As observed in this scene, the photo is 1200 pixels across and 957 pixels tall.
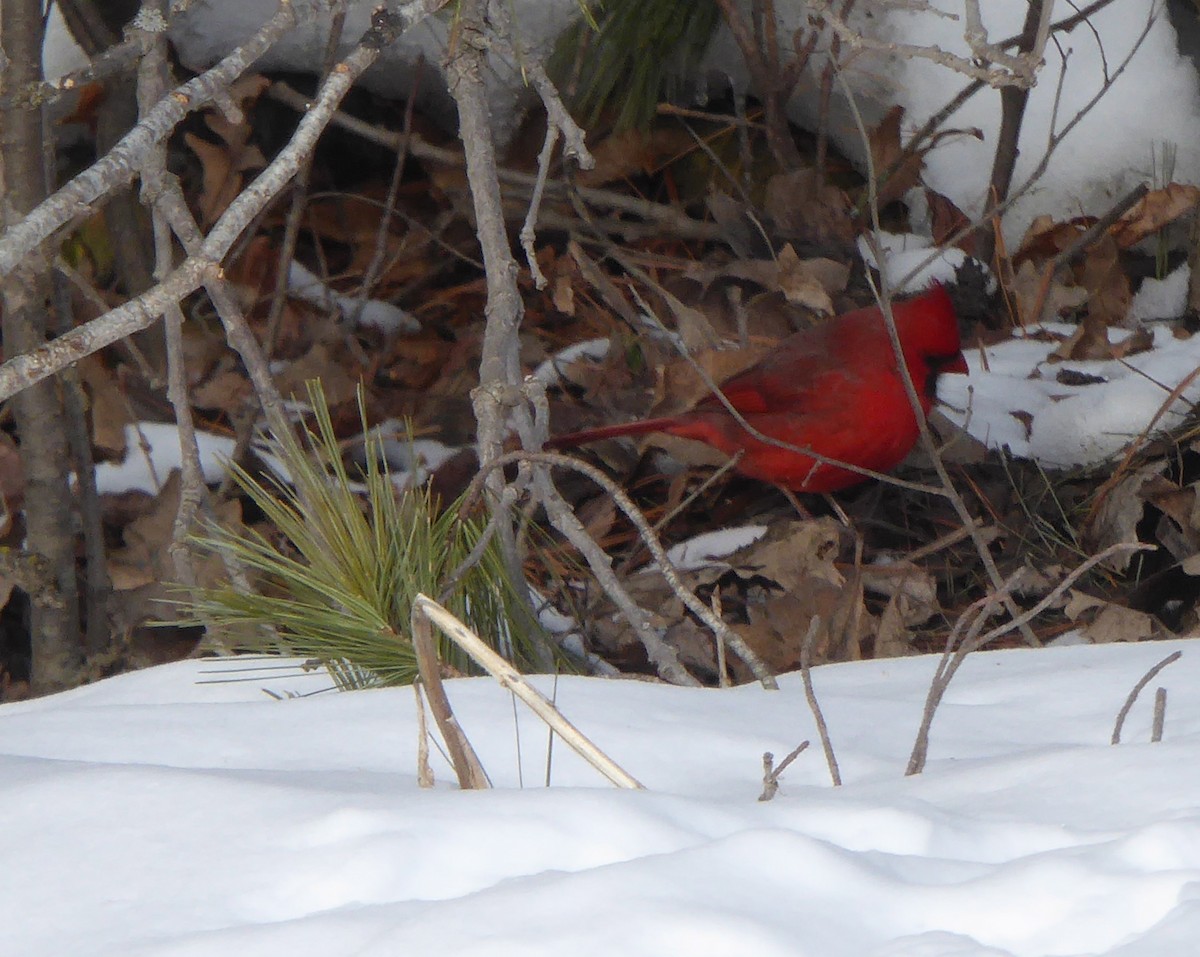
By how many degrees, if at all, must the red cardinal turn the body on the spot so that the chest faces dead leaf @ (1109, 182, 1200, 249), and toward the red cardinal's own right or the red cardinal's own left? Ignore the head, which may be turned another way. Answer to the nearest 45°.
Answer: approximately 45° to the red cardinal's own left

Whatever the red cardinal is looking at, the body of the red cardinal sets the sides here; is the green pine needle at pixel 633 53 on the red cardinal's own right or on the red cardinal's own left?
on the red cardinal's own left

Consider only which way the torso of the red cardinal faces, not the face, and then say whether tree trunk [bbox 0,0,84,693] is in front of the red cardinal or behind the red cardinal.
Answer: behind

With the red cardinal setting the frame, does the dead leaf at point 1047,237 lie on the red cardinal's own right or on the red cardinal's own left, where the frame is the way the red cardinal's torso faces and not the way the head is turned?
on the red cardinal's own left

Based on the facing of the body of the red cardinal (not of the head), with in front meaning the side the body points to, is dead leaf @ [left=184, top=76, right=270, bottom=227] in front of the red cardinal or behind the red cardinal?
behind

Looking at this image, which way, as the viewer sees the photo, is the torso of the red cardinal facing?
to the viewer's right

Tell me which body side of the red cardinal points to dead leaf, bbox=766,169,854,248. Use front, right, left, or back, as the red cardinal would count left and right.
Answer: left

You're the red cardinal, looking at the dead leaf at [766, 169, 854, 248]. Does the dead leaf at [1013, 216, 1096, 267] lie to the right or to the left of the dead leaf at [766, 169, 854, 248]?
right
